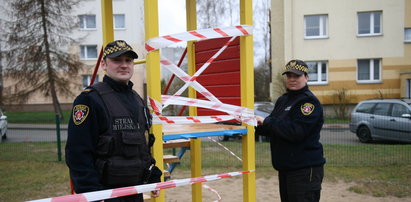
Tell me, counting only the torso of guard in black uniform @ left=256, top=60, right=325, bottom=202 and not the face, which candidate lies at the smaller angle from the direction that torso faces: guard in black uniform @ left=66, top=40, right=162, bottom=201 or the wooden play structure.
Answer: the guard in black uniform

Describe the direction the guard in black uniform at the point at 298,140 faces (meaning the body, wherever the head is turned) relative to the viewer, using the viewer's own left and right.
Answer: facing the viewer and to the left of the viewer

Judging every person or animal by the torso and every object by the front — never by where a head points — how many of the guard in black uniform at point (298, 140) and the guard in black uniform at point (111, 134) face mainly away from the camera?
0

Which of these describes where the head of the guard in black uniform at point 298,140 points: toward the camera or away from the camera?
toward the camera

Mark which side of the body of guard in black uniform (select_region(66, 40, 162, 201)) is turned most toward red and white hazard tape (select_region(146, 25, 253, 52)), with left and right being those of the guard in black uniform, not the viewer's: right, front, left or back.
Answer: left

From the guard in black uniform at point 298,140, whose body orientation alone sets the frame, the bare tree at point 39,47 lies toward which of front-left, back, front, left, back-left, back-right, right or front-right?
right

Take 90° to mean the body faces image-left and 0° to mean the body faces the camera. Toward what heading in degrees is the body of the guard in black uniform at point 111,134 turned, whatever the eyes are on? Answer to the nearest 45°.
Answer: approximately 315°

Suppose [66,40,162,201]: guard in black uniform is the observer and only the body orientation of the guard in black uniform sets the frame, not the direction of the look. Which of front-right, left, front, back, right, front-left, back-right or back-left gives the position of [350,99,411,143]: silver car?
left

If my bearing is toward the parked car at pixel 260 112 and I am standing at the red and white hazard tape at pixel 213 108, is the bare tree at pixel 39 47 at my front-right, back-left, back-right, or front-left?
front-left
